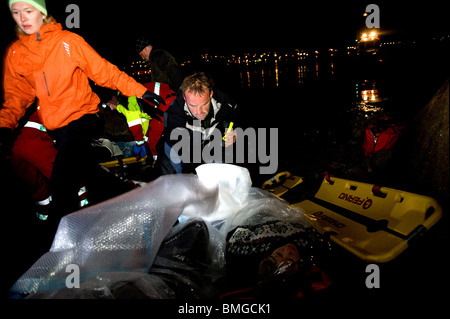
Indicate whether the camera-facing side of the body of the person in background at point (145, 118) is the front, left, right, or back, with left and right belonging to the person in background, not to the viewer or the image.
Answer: left

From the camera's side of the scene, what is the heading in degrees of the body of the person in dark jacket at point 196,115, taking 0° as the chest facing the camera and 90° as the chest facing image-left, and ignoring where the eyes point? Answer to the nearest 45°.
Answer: approximately 0°

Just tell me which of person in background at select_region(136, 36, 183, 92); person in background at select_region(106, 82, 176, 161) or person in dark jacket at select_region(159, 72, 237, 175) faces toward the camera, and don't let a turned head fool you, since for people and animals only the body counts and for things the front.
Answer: person in dark jacket at select_region(159, 72, 237, 175)

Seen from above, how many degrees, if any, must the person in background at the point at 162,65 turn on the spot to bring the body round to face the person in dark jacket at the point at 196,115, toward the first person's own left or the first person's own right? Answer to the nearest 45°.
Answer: approximately 90° to the first person's own left

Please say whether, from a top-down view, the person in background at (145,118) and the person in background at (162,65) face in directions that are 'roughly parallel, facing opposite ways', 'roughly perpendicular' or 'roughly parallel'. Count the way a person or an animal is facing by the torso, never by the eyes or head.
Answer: roughly parallel
